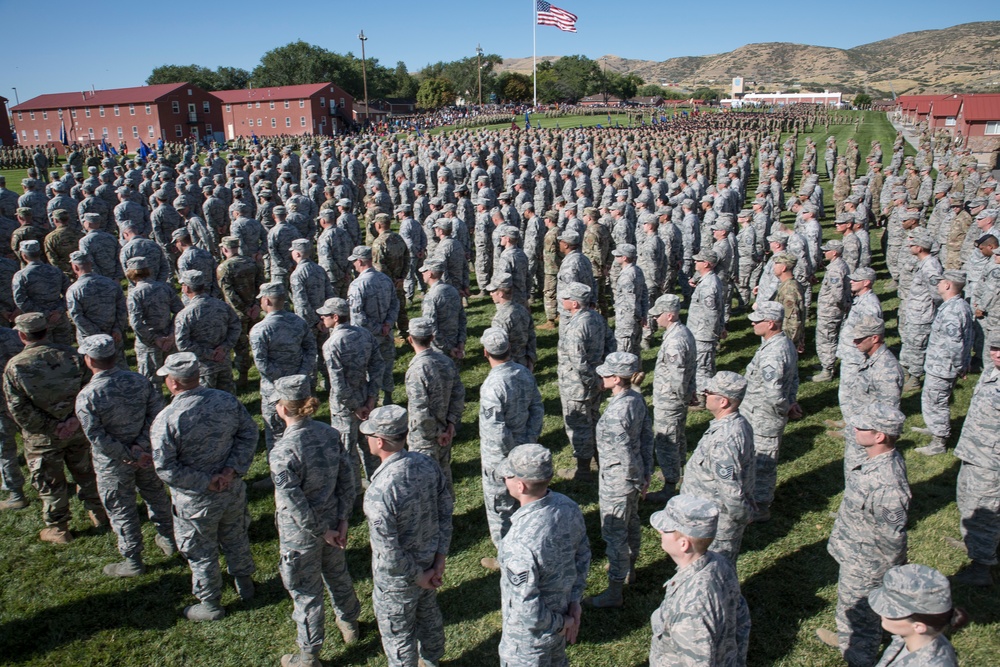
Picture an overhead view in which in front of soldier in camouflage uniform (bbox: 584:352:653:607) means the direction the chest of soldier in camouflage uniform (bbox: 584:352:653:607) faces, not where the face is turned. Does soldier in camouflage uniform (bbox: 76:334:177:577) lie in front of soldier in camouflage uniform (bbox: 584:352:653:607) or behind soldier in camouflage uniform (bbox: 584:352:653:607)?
in front

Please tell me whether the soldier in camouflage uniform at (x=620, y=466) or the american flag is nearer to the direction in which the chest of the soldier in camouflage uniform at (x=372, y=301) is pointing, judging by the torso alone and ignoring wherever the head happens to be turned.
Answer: the american flag

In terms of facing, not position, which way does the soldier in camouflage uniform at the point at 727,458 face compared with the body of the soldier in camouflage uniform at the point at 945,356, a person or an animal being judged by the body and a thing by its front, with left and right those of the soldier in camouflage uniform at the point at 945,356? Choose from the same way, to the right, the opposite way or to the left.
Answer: the same way

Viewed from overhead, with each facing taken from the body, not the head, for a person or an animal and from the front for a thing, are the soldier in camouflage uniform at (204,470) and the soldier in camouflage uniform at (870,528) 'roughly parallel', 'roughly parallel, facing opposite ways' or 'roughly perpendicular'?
roughly parallel

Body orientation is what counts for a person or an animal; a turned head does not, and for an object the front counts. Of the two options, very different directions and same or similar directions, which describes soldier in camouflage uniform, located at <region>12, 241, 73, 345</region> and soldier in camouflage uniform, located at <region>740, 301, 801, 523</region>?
same or similar directions

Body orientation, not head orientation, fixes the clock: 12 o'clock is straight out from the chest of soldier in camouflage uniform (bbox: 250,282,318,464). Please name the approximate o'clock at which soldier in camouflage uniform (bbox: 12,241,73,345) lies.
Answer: soldier in camouflage uniform (bbox: 12,241,73,345) is roughly at 12 o'clock from soldier in camouflage uniform (bbox: 250,282,318,464).

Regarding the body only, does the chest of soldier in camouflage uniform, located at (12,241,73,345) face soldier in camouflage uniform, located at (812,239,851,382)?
no

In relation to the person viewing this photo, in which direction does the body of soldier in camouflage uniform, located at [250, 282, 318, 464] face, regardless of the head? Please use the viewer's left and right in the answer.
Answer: facing away from the viewer and to the left of the viewer

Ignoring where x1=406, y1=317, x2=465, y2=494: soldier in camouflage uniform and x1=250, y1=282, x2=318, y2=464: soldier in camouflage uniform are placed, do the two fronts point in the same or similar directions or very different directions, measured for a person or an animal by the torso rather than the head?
same or similar directions

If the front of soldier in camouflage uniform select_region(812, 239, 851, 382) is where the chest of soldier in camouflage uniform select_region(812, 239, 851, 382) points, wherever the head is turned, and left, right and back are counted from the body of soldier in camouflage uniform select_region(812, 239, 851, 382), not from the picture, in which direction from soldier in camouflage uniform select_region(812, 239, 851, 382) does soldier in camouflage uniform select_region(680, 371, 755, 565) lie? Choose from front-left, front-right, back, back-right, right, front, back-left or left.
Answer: left

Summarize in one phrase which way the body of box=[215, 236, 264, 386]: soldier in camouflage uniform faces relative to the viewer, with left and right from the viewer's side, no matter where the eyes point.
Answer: facing away from the viewer and to the left of the viewer

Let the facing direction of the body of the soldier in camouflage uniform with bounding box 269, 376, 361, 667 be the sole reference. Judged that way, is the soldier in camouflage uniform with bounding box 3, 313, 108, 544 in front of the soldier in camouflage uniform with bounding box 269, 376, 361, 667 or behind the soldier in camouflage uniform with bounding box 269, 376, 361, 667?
in front
